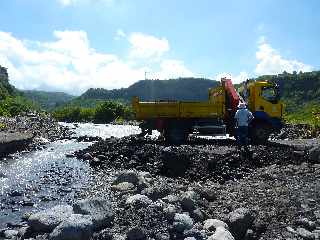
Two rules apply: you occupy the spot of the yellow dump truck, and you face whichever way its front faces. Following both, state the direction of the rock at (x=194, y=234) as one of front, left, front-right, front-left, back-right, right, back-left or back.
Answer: right

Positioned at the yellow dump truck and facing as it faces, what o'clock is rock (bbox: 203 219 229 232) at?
The rock is roughly at 3 o'clock from the yellow dump truck.

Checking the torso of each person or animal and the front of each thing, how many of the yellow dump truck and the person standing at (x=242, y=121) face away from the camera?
1

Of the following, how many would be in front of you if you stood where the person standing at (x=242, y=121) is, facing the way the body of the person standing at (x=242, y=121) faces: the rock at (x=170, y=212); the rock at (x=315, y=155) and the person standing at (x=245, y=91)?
1

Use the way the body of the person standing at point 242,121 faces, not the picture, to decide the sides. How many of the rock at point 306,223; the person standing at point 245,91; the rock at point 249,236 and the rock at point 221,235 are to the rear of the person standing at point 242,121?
3

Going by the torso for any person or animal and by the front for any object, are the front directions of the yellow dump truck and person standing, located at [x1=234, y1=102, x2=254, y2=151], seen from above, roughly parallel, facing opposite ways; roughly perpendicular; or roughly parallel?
roughly perpendicular

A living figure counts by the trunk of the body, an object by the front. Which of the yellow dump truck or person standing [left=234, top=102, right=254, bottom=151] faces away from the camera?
the person standing

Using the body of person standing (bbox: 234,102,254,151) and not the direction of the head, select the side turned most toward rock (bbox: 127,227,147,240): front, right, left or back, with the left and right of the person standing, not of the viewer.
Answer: back

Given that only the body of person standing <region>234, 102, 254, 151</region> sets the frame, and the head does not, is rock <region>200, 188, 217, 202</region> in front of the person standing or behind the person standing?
behind

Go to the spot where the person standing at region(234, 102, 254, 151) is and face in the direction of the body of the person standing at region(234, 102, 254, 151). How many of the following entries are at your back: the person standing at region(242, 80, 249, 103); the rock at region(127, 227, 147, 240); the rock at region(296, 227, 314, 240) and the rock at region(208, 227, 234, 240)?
3

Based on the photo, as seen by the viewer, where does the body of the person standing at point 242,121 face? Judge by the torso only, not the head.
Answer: away from the camera

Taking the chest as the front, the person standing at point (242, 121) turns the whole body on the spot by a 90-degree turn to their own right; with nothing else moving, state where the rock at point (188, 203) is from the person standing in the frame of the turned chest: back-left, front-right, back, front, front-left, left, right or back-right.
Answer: right

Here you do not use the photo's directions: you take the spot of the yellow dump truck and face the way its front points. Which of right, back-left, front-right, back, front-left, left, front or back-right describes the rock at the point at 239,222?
right

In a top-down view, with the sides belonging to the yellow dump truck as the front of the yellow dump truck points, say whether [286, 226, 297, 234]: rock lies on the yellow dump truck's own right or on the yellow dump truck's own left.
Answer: on the yellow dump truck's own right

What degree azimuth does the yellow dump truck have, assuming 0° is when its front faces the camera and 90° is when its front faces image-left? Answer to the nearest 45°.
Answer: approximately 270°

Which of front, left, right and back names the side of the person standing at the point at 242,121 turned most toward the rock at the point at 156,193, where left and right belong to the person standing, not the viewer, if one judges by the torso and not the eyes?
back
